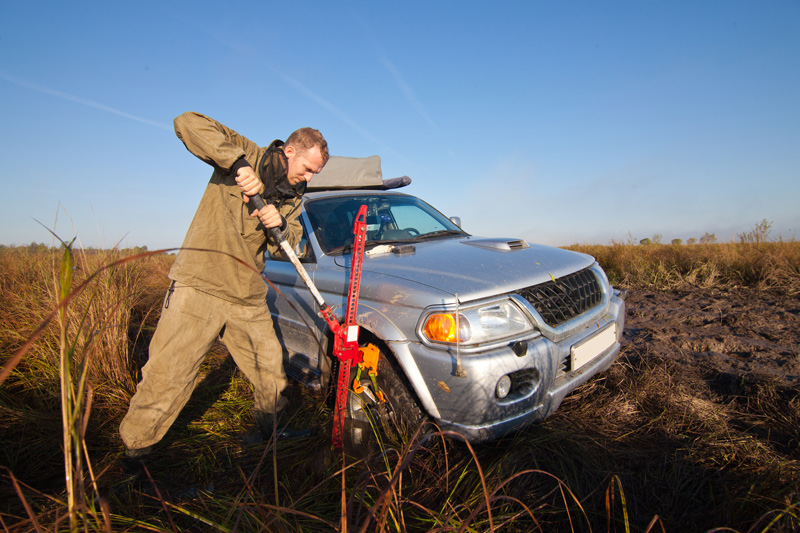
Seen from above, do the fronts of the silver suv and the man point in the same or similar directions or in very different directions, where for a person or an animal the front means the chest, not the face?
same or similar directions

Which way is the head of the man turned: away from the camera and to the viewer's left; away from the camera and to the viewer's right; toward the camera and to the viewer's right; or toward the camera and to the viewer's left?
toward the camera and to the viewer's right

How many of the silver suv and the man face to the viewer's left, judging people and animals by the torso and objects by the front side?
0

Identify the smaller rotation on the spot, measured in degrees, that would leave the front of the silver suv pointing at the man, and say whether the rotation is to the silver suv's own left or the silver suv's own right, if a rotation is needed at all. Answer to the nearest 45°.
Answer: approximately 135° to the silver suv's own right

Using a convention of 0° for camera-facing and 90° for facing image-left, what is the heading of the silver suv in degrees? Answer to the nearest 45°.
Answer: approximately 315°

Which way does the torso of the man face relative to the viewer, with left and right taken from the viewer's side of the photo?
facing the viewer and to the right of the viewer

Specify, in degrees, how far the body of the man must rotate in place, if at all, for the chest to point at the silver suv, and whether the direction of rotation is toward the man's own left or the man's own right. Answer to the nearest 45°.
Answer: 0° — they already face it
